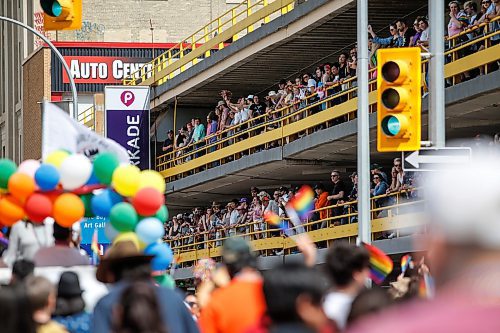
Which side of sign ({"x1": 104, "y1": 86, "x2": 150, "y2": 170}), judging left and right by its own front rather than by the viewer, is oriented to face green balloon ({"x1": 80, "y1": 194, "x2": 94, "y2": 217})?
front

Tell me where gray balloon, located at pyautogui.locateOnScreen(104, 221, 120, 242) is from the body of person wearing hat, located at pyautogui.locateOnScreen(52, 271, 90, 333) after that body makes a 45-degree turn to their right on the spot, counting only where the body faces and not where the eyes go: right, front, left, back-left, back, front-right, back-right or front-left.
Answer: front-left

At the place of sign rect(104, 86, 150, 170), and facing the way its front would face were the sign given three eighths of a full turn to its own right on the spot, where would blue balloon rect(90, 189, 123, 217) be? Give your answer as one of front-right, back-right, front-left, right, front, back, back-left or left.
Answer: back-left

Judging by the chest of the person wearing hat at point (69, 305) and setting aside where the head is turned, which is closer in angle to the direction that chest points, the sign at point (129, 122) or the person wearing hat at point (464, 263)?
the sign

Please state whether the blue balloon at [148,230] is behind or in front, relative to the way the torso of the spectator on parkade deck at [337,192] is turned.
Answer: in front

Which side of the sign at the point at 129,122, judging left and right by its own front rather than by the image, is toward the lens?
front

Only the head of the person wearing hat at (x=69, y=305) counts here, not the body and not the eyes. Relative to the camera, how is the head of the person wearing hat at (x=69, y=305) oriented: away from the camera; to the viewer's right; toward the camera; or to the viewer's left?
away from the camera

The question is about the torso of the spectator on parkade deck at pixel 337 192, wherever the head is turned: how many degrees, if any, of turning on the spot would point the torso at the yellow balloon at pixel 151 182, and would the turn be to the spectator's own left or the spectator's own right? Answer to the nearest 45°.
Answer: approximately 45° to the spectator's own left

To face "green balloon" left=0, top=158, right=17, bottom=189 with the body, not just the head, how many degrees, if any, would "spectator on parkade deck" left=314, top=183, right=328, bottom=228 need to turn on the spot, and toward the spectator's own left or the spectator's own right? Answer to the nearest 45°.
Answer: approximately 45° to the spectator's own left

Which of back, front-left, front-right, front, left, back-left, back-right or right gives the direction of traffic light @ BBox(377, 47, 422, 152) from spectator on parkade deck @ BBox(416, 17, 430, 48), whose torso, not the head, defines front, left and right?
front-left

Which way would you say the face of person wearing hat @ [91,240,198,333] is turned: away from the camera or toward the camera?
away from the camera

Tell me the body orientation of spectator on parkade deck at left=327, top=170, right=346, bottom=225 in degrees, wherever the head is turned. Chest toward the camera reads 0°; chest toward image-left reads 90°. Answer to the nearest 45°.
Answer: approximately 45°

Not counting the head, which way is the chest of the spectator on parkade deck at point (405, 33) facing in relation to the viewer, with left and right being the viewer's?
facing the viewer and to the left of the viewer

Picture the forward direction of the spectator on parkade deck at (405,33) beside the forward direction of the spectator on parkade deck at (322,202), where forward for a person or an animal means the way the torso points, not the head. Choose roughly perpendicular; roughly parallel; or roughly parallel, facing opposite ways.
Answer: roughly parallel

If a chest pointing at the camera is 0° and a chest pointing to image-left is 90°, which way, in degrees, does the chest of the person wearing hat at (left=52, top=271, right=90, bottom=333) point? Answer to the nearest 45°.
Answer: approximately 180°
